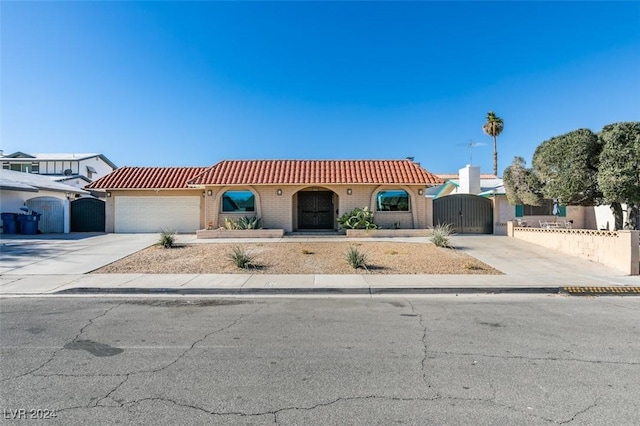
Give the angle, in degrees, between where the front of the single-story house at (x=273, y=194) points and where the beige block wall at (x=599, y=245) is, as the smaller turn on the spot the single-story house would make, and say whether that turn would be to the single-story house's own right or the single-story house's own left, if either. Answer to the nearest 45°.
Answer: approximately 45° to the single-story house's own left

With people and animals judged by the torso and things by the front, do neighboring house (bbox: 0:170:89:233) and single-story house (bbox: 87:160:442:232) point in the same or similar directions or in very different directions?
same or similar directions

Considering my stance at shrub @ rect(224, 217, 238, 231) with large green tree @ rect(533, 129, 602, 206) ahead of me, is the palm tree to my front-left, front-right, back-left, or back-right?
front-left

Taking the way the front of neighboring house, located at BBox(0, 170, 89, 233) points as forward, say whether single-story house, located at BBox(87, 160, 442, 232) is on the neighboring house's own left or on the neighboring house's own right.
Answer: on the neighboring house's own left

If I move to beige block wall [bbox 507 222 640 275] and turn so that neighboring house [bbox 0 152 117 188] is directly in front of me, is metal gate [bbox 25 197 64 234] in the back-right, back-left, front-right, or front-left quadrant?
front-left

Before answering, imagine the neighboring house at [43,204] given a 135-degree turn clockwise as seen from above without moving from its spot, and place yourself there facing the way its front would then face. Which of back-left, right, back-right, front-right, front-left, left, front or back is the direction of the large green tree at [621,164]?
back

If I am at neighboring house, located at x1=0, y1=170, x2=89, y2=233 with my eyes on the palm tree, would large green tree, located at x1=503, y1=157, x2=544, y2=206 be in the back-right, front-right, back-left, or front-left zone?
front-right

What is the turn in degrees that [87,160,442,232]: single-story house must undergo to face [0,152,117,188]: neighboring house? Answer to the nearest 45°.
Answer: approximately 135° to its right

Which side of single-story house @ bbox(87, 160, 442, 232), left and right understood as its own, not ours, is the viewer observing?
front

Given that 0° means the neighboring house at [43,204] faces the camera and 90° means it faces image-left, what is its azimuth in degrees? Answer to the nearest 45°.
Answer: approximately 0°

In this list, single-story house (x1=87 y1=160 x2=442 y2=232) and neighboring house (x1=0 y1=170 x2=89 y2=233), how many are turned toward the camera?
2

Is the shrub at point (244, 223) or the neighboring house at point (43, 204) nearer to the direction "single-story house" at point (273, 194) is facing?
the shrub

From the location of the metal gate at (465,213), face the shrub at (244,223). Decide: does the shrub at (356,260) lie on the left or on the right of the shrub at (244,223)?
left
